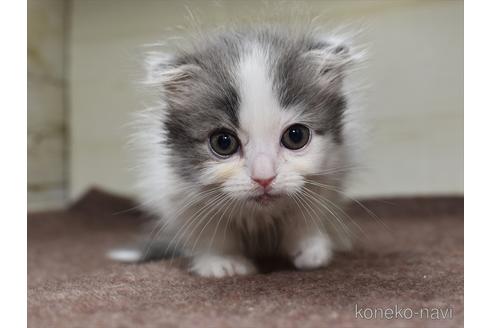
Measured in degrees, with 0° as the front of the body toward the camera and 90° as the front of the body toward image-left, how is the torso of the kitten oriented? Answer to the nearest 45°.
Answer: approximately 0°
